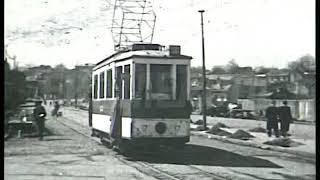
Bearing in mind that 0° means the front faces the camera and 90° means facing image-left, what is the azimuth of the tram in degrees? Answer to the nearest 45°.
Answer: approximately 315°

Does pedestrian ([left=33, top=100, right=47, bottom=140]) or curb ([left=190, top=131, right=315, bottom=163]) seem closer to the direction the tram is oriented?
the curb

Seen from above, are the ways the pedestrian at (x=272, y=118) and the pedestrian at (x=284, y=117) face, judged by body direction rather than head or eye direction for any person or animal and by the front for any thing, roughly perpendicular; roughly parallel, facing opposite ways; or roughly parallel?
roughly parallel

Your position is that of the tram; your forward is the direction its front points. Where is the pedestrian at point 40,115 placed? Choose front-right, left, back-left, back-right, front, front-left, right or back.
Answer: back-right
